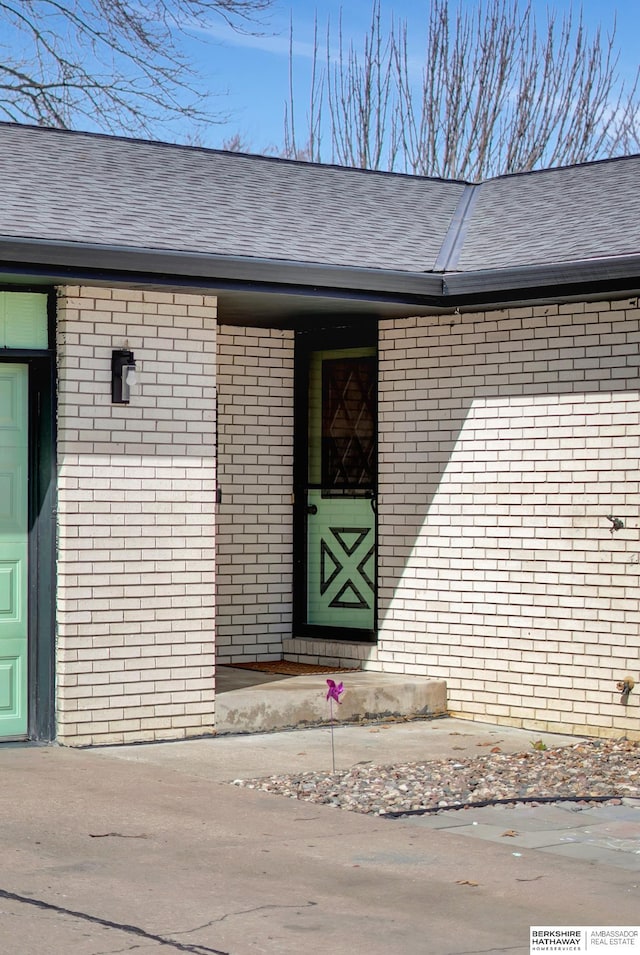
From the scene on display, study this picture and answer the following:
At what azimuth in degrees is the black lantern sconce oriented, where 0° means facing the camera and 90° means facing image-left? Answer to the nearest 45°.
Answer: approximately 315°

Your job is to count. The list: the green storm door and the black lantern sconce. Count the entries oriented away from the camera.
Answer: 0

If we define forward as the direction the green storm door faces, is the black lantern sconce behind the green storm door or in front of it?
in front

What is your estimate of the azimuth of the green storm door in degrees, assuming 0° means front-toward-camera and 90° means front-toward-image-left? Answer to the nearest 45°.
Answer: approximately 0°

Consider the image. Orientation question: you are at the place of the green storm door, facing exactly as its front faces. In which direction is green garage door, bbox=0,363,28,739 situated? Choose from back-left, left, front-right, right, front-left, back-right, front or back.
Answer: front-right

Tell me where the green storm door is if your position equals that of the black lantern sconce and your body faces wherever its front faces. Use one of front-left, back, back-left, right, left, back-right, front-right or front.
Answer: left
